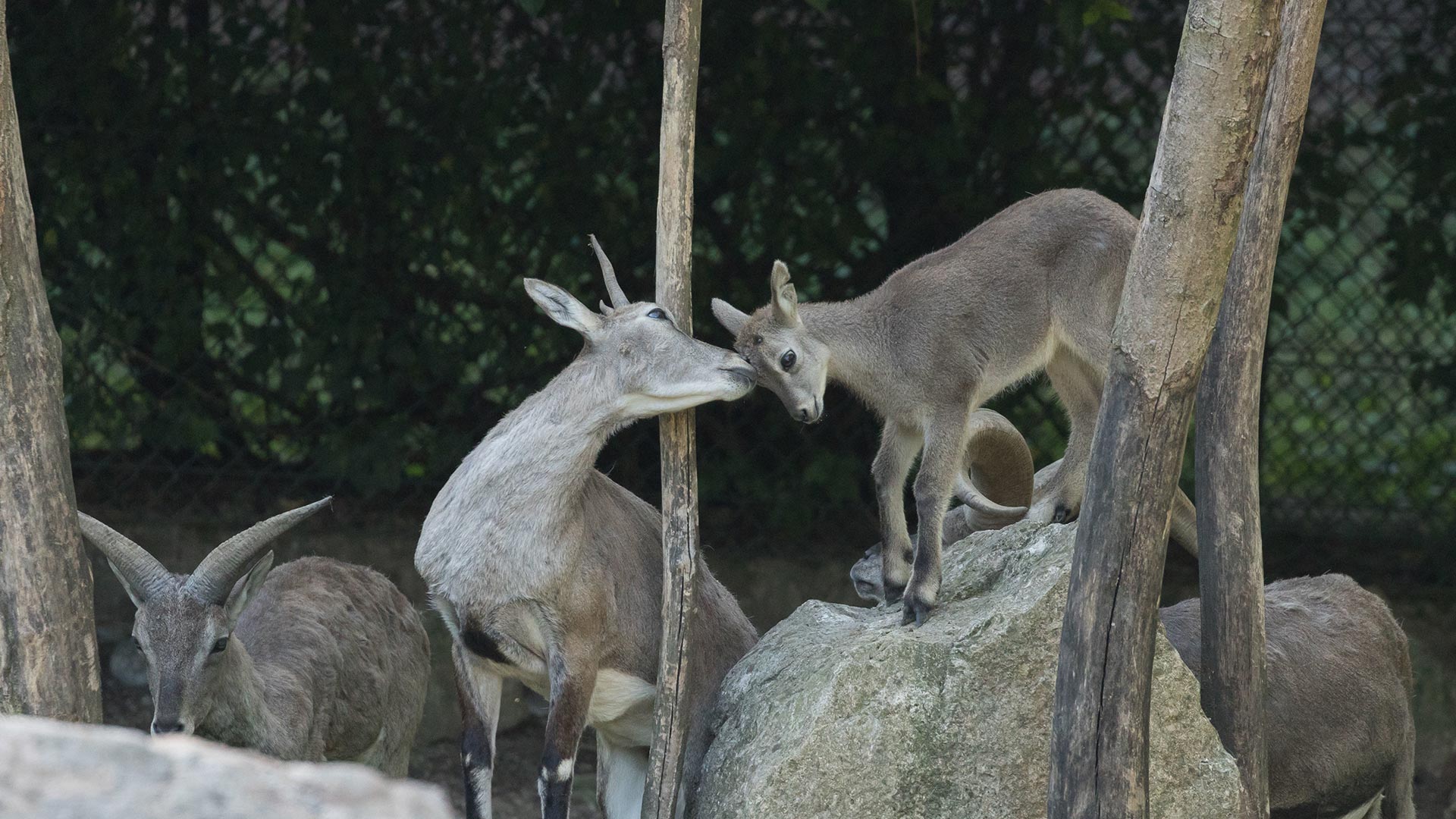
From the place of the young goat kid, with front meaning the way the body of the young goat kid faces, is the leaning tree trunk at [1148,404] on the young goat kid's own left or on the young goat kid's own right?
on the young goat kid's own left

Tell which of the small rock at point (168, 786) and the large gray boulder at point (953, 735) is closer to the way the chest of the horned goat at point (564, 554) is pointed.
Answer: the small rock

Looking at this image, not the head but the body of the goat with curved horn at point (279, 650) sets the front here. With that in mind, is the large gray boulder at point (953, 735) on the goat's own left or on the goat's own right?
on the goat's own left

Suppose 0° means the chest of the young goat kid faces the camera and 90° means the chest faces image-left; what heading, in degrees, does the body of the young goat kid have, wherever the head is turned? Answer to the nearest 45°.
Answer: approximately 45°

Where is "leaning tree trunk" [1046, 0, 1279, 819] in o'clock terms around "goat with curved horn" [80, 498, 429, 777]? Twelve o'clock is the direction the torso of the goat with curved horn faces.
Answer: The leaning tree trunk is roughly at 9 o'clock from the goat with curved horn.

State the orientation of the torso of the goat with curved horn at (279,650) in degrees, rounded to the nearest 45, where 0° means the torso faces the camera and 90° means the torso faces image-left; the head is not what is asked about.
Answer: approximately 45°

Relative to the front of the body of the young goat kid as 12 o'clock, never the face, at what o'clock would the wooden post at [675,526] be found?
The wooden post is roughly at 12 o'clock from the young goat kid.

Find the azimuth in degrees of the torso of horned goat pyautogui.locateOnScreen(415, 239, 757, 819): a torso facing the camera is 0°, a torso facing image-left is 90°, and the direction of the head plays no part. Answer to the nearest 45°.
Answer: approximately 45°
